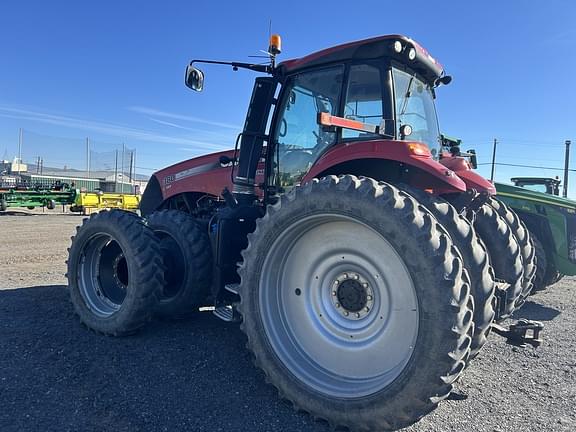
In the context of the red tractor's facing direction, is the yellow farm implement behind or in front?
in front

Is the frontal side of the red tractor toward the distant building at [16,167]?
yes

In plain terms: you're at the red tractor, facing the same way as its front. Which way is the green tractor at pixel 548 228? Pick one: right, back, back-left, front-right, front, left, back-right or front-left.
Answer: right

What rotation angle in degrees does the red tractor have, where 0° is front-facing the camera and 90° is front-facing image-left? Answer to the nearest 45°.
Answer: approximately 135°

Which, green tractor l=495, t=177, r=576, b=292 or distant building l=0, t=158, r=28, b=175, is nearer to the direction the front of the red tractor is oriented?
the distant building
